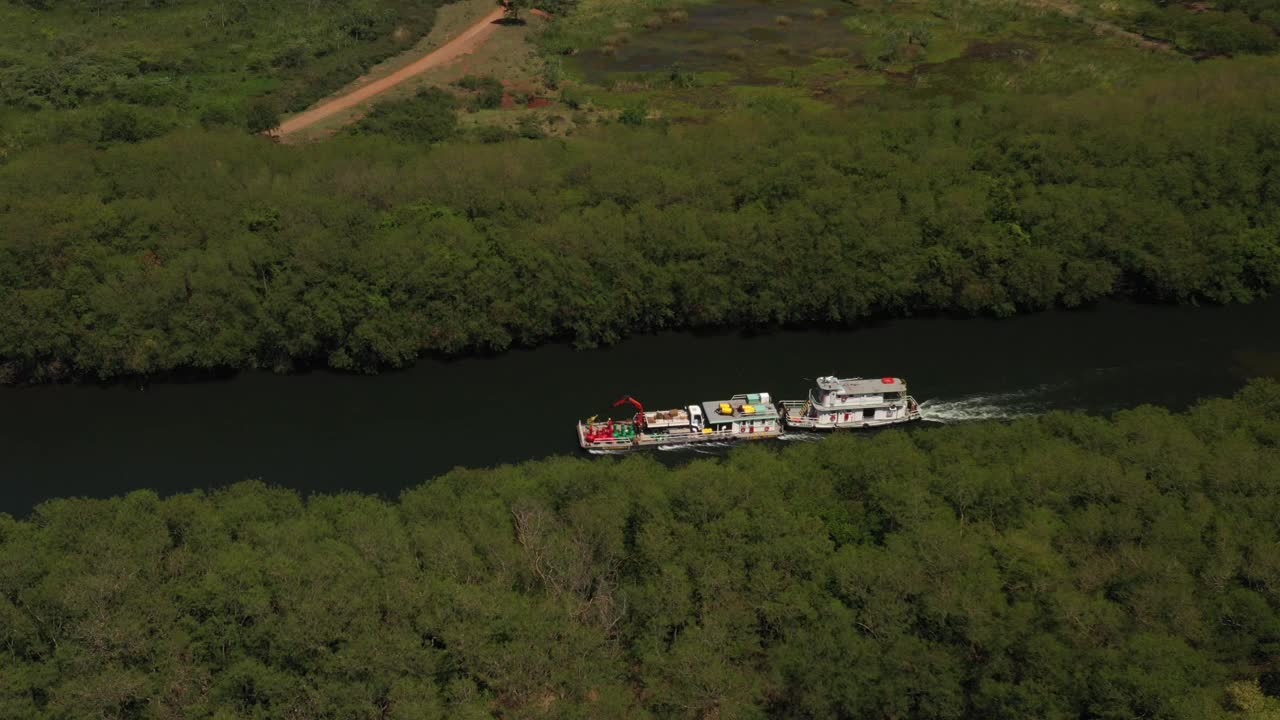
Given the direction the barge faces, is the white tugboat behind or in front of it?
behind

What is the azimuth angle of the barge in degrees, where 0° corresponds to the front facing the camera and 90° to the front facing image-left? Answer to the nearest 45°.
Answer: approximately 90°
